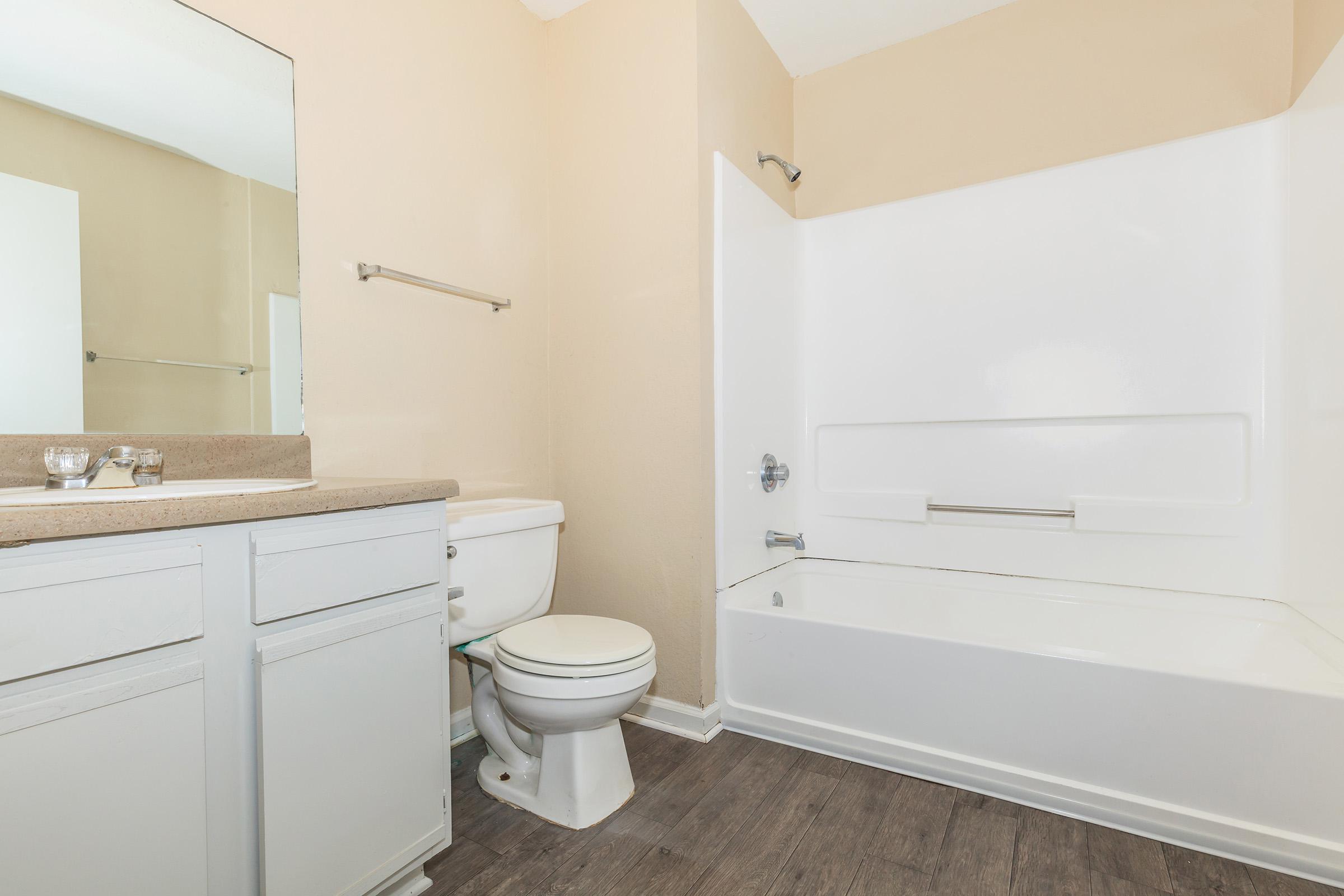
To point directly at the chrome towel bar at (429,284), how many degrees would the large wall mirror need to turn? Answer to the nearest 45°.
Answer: approximately 45° to its left

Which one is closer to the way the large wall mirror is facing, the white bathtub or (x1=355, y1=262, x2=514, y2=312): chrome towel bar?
the white bathtub

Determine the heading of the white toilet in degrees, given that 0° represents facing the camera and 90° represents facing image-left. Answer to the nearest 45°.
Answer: approximately 315°

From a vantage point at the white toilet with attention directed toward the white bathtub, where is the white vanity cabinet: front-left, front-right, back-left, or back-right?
back-right

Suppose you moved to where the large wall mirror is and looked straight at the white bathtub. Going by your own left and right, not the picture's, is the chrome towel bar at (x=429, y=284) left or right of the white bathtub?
left

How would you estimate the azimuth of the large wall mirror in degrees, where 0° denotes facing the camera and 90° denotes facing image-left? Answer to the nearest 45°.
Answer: approximately 315°
